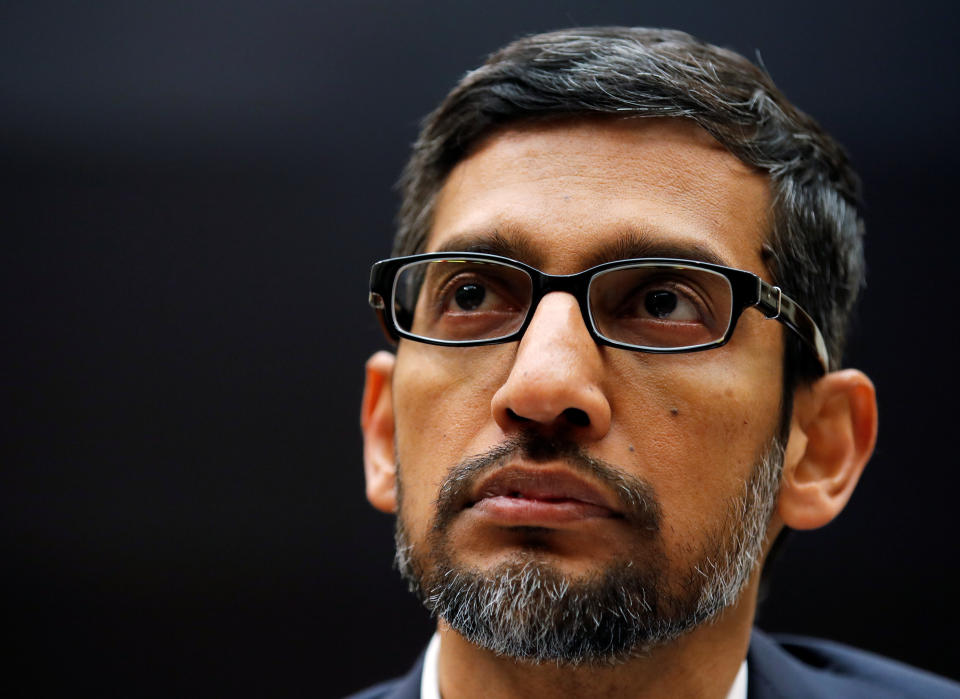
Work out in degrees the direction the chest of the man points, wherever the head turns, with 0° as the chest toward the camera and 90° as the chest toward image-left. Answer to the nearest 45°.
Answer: approximately 45°

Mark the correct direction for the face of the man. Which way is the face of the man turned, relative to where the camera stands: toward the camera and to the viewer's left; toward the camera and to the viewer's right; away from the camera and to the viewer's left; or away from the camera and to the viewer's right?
toward the camera and to the viewer's left
